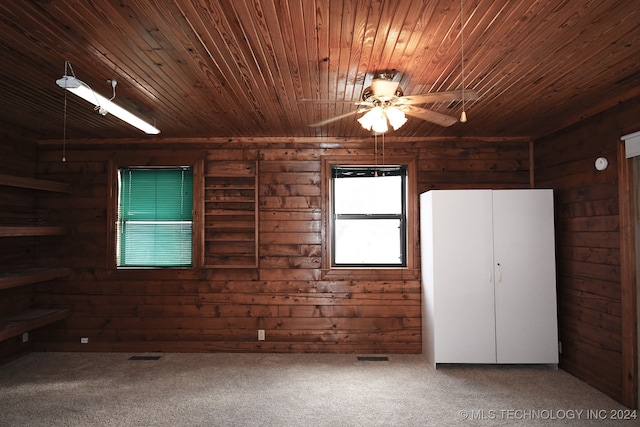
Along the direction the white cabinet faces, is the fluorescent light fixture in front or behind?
in front

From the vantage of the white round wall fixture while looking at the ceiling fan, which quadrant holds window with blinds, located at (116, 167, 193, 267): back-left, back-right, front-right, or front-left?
front-right

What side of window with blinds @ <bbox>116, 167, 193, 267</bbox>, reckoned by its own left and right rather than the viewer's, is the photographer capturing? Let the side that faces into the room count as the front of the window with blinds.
front

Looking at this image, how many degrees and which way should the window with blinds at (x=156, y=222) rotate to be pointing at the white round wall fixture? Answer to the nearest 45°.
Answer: approximately 45° to its left

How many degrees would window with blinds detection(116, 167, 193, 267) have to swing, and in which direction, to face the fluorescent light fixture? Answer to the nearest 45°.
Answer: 0° — it already faces it

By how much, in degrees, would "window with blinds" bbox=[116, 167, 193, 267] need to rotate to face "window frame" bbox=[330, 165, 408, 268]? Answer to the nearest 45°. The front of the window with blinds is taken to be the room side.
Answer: approximately 90° to its left

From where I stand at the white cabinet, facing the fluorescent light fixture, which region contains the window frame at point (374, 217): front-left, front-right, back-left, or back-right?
front-right

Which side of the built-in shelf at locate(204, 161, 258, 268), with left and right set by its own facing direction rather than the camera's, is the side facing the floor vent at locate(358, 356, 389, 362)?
left

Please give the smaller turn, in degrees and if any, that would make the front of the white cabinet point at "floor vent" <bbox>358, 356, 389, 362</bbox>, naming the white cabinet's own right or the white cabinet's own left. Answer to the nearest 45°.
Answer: approximately 90° to the white cabinet's own right

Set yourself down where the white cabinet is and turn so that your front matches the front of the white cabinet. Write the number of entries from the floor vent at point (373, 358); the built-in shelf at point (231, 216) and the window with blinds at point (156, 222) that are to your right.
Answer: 3

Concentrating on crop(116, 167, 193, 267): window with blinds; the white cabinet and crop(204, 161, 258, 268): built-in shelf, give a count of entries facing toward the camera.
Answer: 3

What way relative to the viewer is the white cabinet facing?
toward the camera

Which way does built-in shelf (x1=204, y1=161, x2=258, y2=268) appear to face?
toward the camera

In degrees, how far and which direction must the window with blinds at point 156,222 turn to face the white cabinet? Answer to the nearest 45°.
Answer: approximately 45° to its left

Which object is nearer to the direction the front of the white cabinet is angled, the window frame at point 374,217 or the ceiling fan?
the ceiling fan

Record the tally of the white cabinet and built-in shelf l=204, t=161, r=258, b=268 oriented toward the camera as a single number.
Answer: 2
